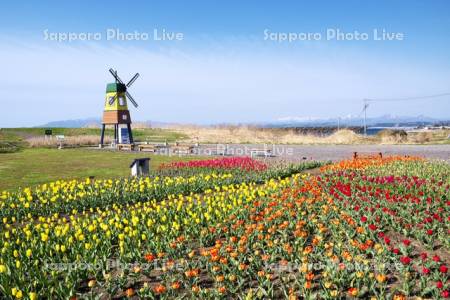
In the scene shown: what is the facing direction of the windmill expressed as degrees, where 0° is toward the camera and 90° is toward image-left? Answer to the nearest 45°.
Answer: approximately 315°

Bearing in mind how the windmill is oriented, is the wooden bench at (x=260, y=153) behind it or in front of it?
in front
